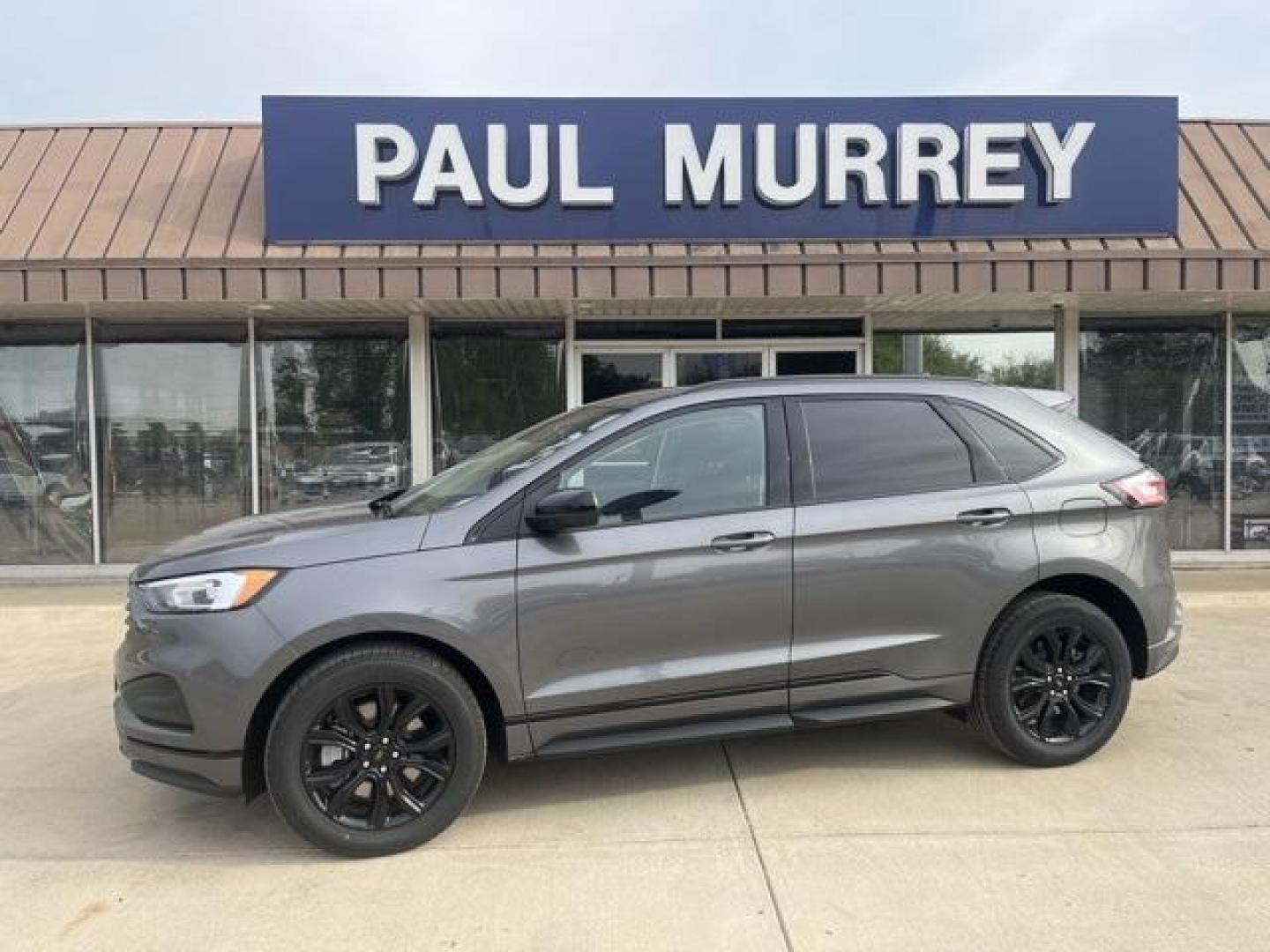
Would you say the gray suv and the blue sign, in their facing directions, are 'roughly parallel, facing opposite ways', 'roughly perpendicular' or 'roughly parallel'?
roughly perpendicular

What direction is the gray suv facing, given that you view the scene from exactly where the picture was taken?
facing to the left of the viewer

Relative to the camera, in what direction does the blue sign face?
facing the viewer

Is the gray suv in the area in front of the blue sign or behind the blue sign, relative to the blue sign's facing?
in front

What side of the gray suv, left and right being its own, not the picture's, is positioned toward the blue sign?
right

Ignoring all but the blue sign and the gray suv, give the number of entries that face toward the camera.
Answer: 1

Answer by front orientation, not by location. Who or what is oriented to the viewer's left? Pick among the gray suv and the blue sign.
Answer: the gray suv
